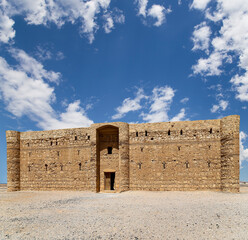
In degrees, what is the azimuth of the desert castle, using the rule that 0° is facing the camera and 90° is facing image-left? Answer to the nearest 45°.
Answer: approximately 0°
